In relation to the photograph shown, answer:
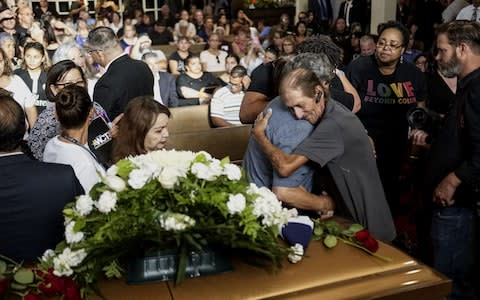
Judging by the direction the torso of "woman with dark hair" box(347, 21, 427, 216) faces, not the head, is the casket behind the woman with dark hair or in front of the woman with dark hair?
in front

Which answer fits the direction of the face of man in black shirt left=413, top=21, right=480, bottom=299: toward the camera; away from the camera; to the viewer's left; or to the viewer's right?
to the viewer's left

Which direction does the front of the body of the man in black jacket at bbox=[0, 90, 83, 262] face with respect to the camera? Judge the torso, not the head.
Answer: away from the camera

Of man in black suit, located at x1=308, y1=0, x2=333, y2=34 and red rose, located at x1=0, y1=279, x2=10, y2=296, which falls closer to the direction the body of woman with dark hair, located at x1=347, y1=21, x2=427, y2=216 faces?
the red rose

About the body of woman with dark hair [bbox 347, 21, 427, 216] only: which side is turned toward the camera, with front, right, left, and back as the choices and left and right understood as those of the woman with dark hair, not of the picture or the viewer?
front

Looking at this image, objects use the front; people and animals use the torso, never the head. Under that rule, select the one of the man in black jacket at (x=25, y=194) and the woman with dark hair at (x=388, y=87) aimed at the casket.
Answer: the woman with dark hair

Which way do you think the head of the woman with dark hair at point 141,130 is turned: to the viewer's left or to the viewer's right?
to the viewer's right

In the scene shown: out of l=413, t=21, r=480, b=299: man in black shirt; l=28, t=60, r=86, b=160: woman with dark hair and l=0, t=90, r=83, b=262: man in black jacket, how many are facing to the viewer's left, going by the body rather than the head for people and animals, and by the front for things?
1

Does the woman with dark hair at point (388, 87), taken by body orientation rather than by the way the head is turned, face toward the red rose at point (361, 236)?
yes

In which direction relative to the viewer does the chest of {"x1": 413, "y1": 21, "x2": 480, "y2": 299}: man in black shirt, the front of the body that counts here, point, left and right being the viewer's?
facing to the left of the viewer

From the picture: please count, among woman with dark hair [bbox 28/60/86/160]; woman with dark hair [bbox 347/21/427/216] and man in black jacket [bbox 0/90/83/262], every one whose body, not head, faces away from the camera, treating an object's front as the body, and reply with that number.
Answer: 1

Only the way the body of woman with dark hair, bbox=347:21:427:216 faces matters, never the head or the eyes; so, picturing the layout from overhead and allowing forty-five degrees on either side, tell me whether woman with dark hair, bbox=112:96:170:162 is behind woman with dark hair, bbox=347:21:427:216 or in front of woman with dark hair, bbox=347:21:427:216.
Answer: in front

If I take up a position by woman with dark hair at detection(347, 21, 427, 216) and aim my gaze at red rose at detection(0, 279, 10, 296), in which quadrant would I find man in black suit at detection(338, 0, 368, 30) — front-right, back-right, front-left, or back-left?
back-right

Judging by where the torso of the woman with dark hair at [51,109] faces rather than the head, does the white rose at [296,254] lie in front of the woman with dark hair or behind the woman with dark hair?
in front

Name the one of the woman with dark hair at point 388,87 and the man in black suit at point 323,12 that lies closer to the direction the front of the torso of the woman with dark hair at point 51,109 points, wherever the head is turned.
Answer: the woman with dark hair

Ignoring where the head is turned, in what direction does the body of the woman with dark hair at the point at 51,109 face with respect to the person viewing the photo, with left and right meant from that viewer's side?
facing the viewer and to the right of the viewer

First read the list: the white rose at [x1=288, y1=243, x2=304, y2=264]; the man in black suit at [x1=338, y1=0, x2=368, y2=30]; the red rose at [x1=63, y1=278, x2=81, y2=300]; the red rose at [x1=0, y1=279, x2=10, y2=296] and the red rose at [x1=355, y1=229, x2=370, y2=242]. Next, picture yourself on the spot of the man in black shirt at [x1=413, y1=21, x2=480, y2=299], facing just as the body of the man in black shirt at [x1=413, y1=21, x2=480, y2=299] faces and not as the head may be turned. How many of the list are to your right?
1
